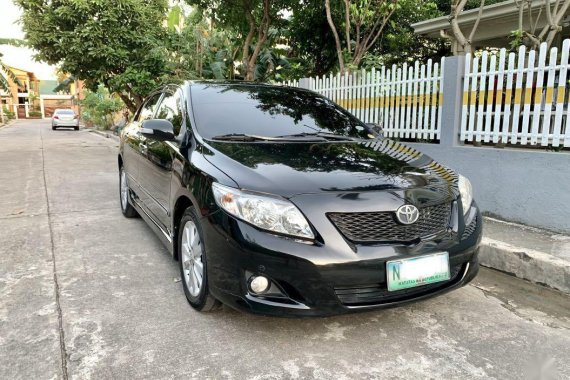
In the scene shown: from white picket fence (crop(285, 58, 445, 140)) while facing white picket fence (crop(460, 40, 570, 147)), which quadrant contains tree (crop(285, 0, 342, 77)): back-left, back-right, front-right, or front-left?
back-left

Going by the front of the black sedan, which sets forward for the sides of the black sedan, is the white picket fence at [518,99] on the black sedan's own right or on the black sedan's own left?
on the black sedan's own left

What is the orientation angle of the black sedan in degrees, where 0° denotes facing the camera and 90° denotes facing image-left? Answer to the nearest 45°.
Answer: approximately 315°

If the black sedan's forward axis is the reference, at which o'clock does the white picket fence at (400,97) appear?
The white picket fence is roughly at 8 o'clock from the black sedan.

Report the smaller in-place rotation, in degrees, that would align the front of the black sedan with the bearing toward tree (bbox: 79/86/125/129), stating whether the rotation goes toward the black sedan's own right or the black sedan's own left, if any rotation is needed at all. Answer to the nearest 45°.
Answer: approximately 180°

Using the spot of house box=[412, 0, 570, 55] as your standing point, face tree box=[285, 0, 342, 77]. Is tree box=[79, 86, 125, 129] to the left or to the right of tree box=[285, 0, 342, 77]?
right

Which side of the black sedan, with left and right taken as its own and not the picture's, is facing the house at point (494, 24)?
left

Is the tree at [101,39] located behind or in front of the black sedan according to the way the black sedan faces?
behind

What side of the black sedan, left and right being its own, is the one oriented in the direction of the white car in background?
back

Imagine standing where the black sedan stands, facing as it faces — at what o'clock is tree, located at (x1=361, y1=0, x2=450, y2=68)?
The tree is roughly at 8 o'clock from the black sedan.

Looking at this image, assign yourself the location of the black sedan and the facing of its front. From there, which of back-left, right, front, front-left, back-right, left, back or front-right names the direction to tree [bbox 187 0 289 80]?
back-left

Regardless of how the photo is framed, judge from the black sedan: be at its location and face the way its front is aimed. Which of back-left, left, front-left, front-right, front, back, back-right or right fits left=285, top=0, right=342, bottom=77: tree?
back-left
